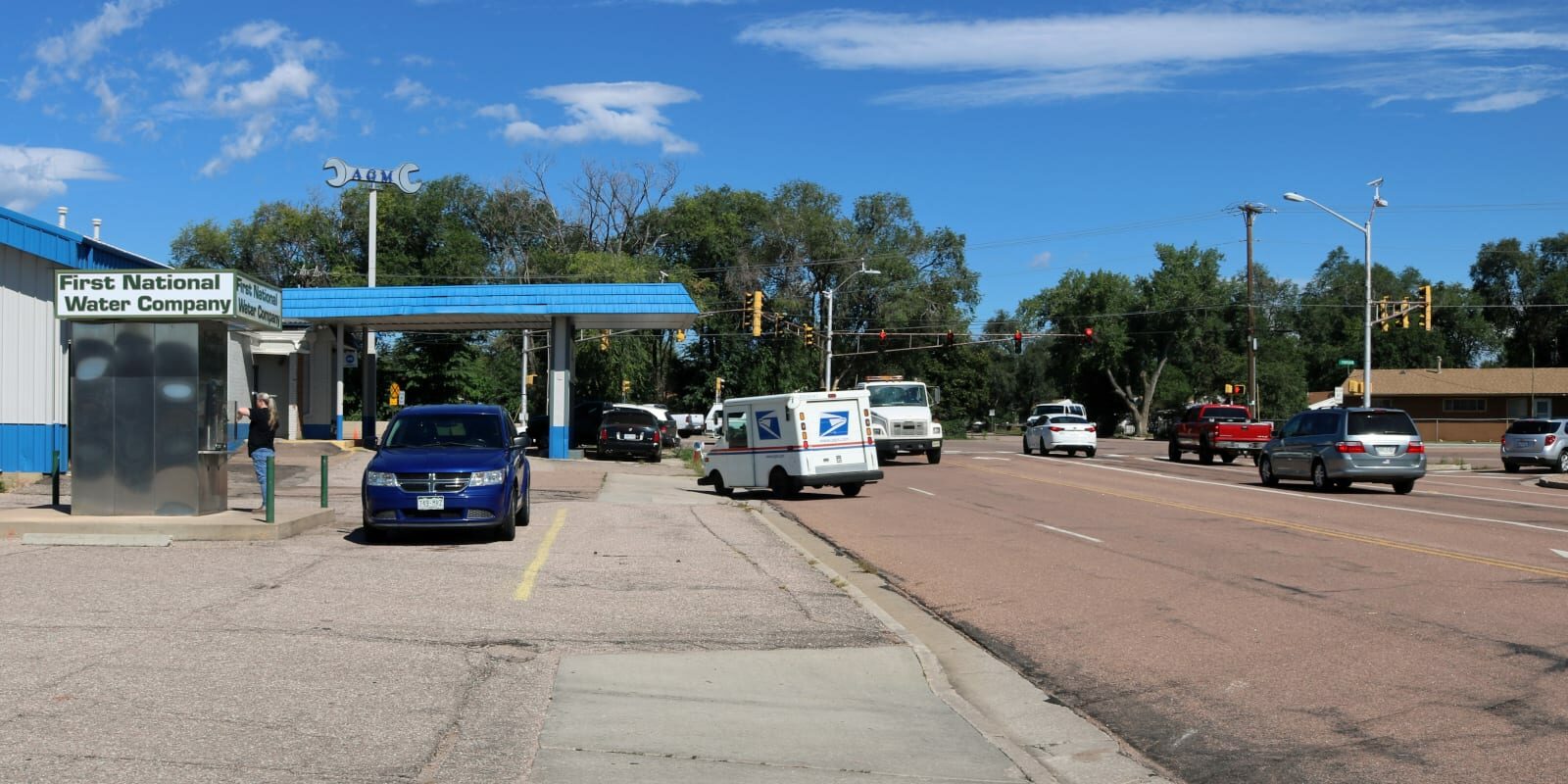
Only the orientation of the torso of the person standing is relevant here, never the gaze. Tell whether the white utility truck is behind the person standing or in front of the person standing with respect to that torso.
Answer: behind

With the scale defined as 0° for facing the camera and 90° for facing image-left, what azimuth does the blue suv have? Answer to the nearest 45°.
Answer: approximately 0°

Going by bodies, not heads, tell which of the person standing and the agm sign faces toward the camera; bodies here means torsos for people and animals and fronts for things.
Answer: the agm sign

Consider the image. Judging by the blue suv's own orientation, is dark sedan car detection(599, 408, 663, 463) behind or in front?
behind

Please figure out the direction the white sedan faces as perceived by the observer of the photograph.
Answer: facing away from the viewer and to the left of the viewer

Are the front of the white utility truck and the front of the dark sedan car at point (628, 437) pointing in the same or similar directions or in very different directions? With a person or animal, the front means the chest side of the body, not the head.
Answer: very different directions

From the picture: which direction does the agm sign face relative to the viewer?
toward the camera

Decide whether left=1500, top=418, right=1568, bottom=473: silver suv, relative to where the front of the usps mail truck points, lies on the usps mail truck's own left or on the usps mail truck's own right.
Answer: on the usps mail truck's own right

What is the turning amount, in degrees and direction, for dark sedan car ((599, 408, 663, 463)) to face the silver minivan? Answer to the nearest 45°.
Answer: approximately 135° to its right

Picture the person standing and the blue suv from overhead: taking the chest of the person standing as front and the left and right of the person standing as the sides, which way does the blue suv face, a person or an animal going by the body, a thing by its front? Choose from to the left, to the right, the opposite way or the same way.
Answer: to the left

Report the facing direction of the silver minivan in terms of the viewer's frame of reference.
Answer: facing away from the viewer and to the left of the viewer

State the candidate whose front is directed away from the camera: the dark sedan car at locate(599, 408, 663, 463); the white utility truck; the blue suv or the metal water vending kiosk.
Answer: the dark sedan car

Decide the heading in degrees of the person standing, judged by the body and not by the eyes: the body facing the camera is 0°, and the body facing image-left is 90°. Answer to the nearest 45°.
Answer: approximately 90°
